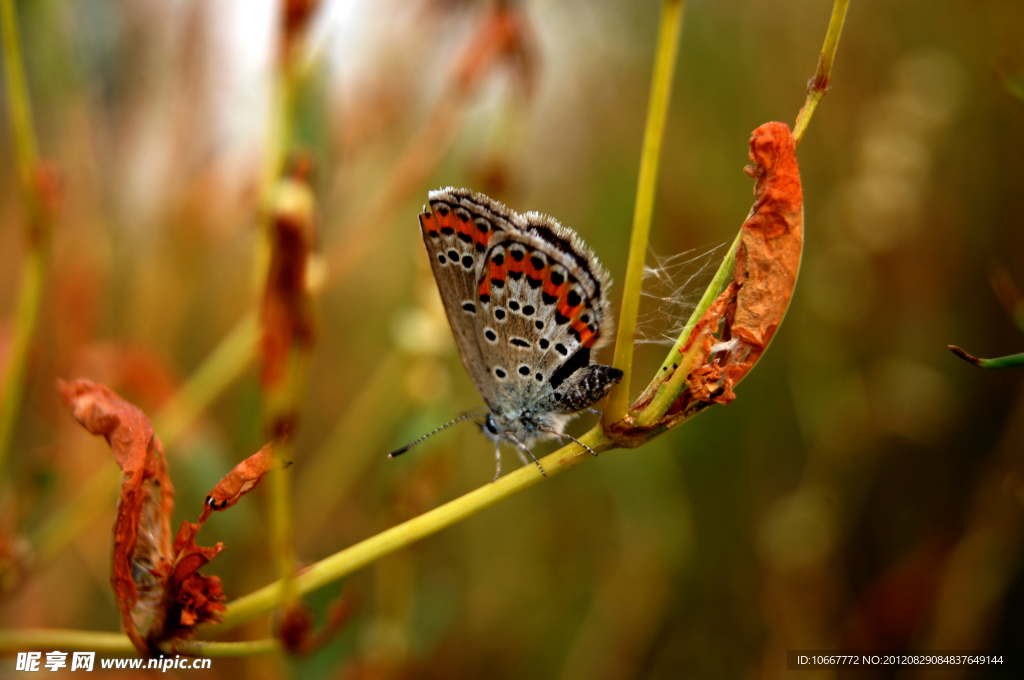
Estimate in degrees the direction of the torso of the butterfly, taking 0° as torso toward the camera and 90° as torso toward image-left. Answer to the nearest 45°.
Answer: approximately 90°
